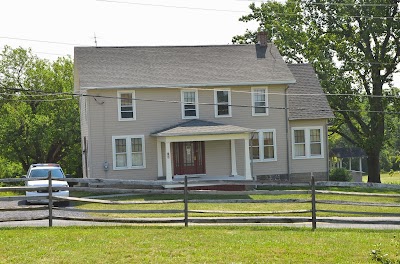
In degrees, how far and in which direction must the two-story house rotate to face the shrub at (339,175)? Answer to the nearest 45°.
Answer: approximately 135° to its left

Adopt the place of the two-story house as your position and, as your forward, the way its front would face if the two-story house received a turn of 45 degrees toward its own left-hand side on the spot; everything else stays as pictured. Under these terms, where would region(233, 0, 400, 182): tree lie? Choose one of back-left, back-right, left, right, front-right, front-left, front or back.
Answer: left

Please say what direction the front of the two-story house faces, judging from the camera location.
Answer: facing the viewer
